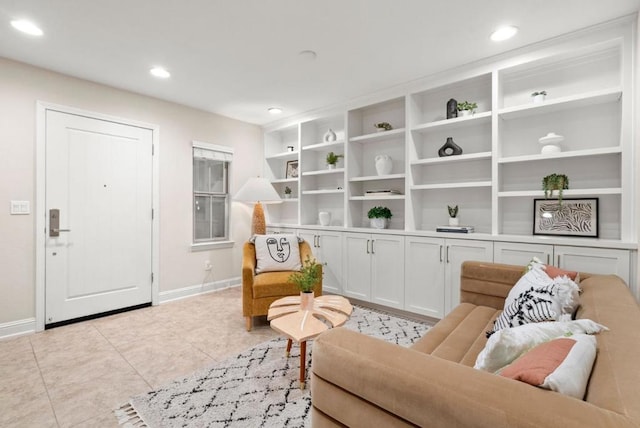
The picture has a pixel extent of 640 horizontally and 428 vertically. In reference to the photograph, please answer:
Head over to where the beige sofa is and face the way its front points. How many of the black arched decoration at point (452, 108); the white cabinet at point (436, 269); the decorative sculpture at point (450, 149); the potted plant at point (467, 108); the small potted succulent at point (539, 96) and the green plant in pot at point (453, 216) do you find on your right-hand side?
6

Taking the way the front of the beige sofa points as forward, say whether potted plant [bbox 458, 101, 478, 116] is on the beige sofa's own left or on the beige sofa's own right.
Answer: on the beige sofa's own right

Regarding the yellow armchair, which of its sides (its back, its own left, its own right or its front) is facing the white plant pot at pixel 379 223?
left

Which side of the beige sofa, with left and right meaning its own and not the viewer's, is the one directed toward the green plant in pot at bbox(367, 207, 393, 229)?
right

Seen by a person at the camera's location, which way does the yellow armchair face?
facing the viewer

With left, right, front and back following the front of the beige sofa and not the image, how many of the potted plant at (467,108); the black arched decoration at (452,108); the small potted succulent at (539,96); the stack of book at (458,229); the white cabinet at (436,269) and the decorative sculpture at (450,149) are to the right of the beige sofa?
6

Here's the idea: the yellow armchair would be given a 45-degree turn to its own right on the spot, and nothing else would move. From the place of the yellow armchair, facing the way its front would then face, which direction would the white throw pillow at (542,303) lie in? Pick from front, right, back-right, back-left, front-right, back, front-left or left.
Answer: left

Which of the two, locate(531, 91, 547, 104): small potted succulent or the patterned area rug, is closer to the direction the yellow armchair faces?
the patterned area rug

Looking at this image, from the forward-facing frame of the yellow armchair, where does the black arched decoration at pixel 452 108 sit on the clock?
The black arched decoration is roughly at 9 o'clock from the yellow armchair.

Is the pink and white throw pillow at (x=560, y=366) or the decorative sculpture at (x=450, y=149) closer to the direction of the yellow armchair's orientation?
the pink and white throw pillow

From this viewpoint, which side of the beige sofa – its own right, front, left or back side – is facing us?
left

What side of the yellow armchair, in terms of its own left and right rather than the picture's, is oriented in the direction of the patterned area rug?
front

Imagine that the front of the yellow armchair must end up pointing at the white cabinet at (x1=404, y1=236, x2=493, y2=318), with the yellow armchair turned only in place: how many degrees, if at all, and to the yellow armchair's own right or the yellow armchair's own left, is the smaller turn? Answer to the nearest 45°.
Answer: approximately 90° to the yellow armchair's own left

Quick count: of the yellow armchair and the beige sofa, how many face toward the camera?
1

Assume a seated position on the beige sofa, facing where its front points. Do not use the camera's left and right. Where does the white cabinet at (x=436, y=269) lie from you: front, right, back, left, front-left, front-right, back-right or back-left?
right
